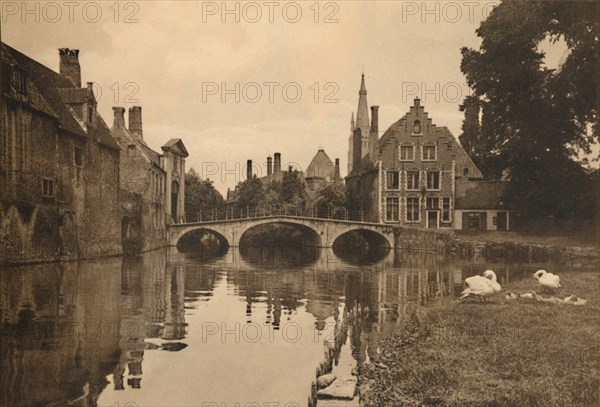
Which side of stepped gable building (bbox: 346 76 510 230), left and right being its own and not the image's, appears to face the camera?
front

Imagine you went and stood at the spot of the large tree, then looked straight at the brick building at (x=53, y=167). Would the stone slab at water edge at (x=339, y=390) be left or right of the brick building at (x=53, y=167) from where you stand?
left

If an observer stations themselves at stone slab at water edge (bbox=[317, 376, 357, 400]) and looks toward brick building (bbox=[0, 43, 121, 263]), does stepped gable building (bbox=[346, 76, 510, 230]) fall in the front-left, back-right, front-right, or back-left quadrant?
front-right

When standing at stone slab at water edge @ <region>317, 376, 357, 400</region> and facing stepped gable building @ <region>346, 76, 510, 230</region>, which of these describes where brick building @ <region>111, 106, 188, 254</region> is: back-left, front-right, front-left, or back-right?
front-left

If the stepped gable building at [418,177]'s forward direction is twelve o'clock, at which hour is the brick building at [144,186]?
The brick building is roughly at 2 o'clock from the stepped gable building.

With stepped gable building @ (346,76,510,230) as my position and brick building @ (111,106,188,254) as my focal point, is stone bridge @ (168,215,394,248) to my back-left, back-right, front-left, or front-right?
front-right

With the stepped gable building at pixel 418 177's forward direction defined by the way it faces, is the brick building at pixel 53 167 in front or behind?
in front

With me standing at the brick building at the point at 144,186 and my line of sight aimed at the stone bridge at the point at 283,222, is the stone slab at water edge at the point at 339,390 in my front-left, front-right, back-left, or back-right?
back-right

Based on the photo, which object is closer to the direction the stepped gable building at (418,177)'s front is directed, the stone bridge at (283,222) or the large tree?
the large tree

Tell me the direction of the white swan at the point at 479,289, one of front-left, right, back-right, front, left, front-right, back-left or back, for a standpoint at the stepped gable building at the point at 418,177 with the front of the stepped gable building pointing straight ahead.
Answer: front

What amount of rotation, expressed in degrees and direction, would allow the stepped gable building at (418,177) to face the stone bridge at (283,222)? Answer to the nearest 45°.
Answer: approximately 90° to its right

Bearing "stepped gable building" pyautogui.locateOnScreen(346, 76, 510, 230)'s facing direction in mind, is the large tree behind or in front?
in front

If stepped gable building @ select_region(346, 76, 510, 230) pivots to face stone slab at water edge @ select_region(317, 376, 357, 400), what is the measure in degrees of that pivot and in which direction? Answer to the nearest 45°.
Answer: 0° — it already faces it
